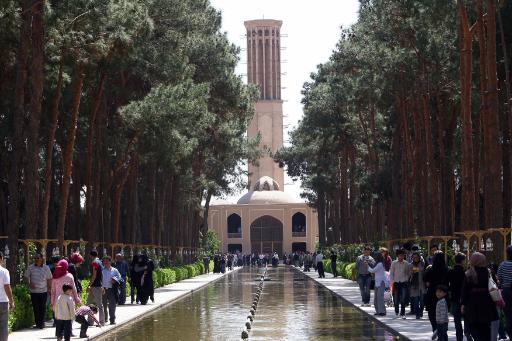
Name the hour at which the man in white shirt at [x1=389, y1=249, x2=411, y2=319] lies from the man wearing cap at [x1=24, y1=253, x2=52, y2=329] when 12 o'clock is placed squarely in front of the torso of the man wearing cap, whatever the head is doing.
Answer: The man in white shirt is roughly at 9 o'clock from the man wearing cap.

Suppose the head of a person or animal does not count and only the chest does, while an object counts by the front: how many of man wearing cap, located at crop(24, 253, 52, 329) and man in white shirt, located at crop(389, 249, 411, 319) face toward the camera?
2

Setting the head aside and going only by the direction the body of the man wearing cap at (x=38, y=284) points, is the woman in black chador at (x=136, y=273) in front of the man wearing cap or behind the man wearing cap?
behind

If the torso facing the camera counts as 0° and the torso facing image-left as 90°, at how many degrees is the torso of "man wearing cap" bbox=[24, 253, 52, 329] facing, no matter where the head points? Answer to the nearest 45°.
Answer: approximately 0°

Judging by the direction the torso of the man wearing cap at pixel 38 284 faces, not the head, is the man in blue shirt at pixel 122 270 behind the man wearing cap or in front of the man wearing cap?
behind

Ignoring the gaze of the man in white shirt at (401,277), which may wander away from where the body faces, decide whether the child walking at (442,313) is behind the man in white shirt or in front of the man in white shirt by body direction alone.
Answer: in front

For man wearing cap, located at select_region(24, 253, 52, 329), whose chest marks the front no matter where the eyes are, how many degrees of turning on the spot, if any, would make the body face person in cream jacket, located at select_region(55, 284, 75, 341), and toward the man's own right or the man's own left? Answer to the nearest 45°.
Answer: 0° — they already face them

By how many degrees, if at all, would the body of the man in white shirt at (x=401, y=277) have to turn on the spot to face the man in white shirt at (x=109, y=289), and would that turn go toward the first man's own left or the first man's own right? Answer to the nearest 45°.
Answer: approximately 90° to the first man's own right

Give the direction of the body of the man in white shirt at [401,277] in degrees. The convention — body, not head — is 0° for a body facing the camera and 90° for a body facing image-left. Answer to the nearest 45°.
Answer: approximately 0°

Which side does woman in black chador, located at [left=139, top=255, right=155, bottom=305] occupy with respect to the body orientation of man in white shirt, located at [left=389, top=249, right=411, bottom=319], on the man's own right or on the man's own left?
on the man's own right
